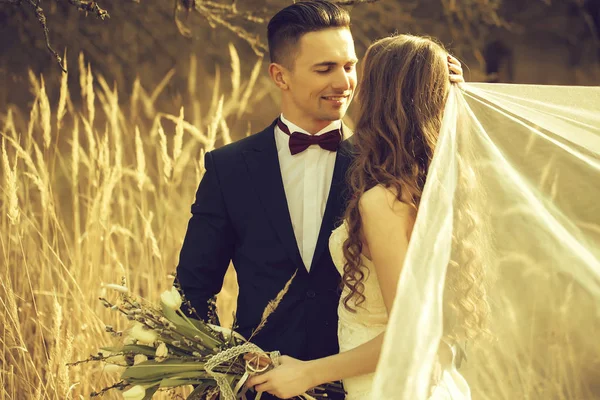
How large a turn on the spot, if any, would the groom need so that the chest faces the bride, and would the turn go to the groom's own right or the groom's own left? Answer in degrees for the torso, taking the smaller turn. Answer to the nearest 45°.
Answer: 0° — they already face them

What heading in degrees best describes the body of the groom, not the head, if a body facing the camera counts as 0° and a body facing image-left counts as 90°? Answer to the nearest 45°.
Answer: approximately 315°

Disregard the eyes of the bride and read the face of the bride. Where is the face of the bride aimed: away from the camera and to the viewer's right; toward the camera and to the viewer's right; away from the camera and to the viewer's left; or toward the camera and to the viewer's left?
away from the camera and to the viewer's left

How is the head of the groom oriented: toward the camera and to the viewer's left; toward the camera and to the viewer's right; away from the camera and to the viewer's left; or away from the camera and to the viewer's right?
toward the camera and to the viewer's right
